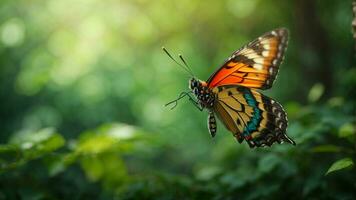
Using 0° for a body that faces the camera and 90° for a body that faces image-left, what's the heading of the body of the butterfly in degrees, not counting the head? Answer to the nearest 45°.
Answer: approximately 90°
